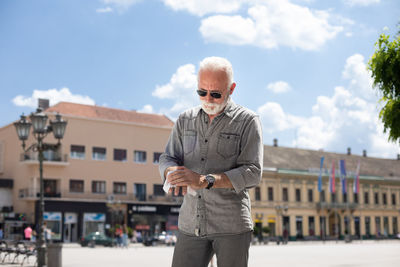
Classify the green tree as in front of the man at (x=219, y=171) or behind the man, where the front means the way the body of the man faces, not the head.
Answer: behind

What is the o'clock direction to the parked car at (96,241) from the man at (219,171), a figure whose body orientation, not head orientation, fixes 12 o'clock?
The parked car is roughly at 4 o'clock from the man.

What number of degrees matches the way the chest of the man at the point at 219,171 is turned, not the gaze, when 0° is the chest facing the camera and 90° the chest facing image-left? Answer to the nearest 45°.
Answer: approximately 45°

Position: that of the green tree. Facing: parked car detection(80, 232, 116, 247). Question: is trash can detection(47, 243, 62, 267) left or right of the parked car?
left

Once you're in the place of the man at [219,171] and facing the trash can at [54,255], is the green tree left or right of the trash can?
right

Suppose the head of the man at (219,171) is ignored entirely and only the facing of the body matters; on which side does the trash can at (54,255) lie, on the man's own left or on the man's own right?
on the man's own right

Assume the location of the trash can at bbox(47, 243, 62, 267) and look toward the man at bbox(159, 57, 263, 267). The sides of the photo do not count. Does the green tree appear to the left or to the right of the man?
left
